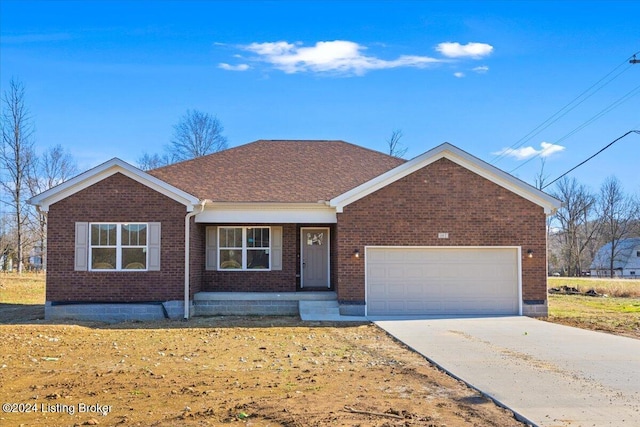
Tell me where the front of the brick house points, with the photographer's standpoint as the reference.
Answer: facing the viewer
